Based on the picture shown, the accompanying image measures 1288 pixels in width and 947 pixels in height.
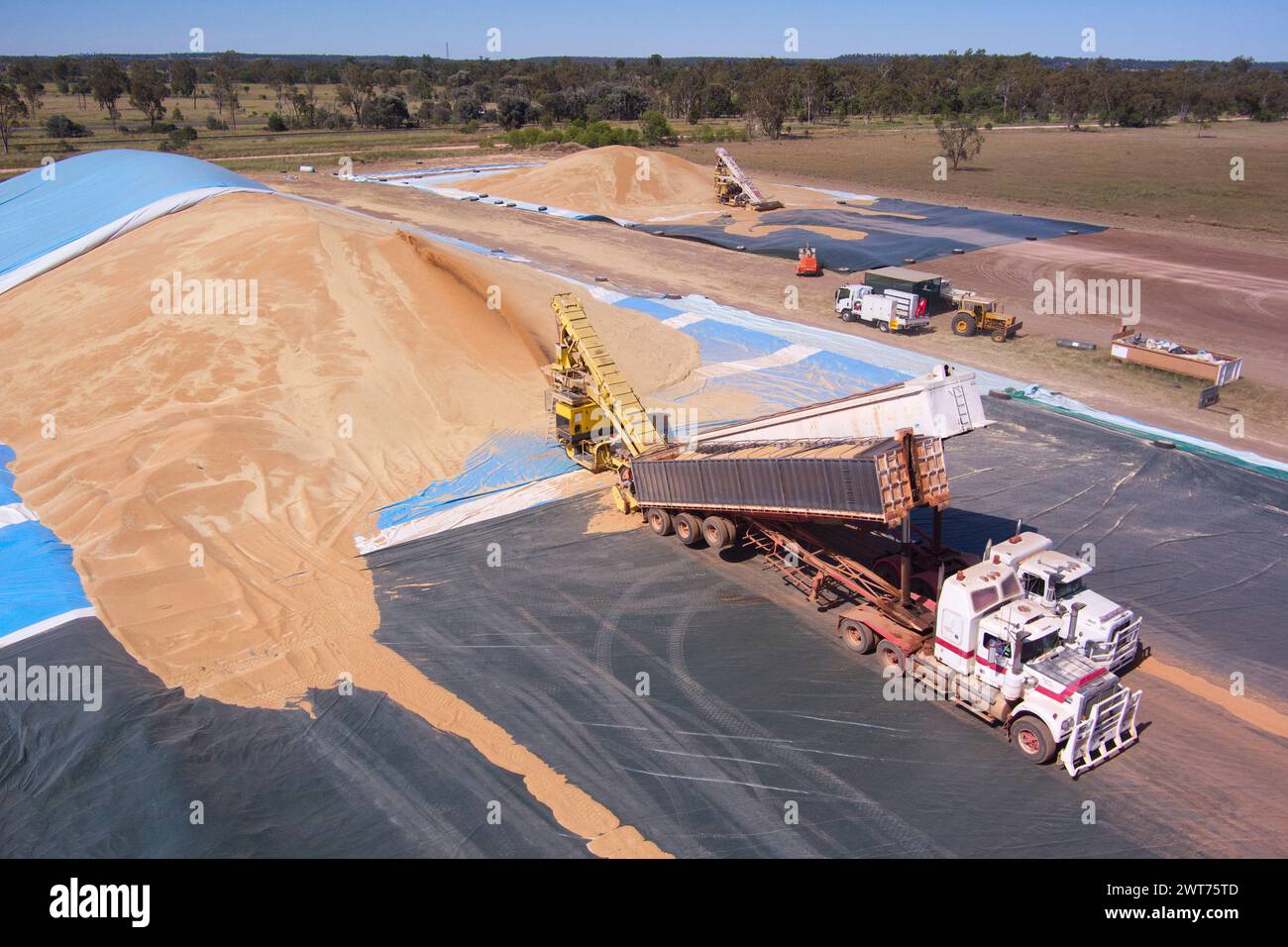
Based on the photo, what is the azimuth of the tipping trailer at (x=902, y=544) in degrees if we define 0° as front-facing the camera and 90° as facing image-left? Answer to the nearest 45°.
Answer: approximately 315°

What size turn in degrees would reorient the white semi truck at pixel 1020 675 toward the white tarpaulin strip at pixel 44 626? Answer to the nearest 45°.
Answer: approximately 135° to its right

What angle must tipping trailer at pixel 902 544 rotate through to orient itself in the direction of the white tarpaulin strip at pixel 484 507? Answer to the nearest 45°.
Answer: approximately 180°

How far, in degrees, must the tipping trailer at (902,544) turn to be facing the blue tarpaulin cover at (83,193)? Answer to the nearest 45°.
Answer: approximately 180°

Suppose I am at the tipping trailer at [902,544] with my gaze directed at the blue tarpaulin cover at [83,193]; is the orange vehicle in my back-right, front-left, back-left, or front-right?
front-right

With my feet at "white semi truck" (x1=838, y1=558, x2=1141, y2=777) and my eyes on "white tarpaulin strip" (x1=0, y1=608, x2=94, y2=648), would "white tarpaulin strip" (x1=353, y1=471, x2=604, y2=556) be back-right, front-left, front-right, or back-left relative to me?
front-right

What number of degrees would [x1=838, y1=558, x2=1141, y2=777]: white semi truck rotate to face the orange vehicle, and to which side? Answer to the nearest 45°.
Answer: approximately 135° to its left

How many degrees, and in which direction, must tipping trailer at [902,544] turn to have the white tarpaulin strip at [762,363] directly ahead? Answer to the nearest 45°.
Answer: approximately 135° to its left

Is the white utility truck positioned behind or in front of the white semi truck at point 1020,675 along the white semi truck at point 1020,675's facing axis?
behind
